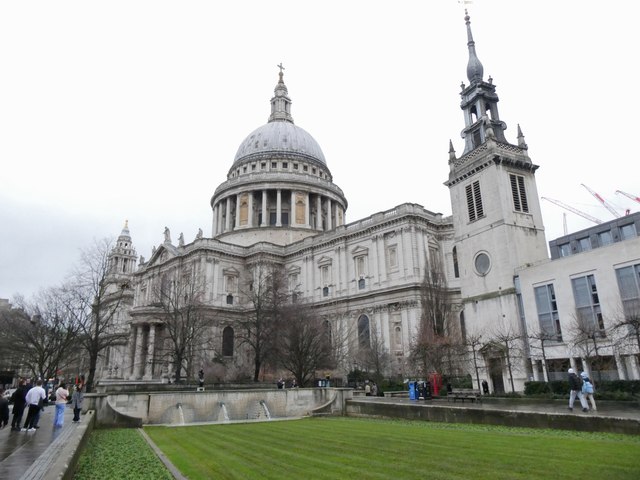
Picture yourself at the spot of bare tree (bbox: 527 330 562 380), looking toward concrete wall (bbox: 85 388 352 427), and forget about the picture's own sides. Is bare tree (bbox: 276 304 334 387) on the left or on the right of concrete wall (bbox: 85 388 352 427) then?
right
